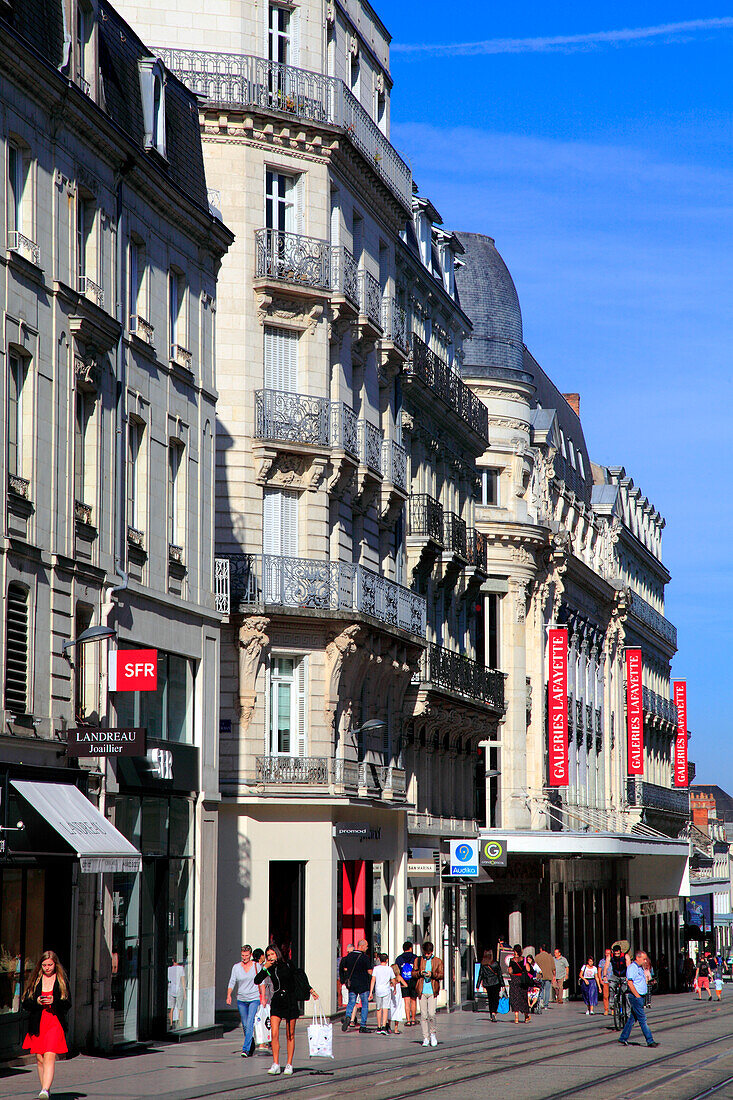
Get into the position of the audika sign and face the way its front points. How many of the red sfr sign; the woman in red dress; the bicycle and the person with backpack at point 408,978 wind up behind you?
0

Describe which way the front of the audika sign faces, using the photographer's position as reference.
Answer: facing the viewer

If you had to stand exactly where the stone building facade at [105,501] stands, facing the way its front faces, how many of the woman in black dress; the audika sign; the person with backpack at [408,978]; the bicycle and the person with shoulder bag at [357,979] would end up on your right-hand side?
0

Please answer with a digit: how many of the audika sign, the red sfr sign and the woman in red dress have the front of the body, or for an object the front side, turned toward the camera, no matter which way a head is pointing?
3

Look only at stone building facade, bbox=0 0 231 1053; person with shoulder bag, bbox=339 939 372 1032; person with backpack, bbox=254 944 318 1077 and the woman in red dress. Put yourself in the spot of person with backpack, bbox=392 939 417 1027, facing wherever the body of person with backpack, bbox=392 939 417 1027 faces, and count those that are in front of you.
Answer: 0

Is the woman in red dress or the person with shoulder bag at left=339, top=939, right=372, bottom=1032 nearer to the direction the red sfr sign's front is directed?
the woman in red dress

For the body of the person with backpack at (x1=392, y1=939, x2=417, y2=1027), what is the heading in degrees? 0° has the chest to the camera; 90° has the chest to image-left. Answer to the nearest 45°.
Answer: approximately 180°

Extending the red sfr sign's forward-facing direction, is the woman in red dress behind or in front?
in front

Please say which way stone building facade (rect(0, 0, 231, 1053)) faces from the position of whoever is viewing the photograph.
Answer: facing the viewer and to the right of the viewer

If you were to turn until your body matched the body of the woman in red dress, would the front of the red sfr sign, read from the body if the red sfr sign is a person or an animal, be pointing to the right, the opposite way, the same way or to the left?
the same way

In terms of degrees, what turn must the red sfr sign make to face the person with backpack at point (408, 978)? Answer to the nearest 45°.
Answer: approximately 135° to its left

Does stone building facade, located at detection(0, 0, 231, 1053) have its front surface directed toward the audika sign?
no

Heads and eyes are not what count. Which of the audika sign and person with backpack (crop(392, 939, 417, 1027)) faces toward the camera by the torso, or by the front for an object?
the audika sign

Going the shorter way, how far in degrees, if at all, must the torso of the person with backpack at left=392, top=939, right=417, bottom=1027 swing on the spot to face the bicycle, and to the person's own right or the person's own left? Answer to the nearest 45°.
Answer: approximately 90° to the person's own right

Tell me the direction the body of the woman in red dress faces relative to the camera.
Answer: toward the camera

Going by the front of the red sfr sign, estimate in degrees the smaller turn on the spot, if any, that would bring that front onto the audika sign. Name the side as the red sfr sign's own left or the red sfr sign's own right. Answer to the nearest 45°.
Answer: approximately 135° to the red sfr sign's own left

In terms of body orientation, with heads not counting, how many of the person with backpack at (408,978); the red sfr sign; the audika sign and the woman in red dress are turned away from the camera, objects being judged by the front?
1

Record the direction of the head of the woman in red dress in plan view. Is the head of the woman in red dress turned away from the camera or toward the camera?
toward the camera
